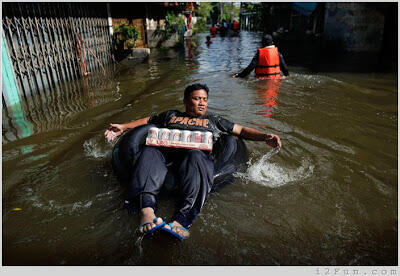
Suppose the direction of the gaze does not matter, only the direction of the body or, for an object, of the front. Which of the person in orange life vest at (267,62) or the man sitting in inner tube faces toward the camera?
the man sitting in inner tube

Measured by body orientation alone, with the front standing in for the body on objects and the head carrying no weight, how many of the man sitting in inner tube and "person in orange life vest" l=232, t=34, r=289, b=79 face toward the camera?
1

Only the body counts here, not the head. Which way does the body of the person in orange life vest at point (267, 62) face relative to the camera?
away from the camera

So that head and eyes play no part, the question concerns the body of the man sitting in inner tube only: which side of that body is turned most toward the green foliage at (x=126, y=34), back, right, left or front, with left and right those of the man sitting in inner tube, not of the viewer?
back

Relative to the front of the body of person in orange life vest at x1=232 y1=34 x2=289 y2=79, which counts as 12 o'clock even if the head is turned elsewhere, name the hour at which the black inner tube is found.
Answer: The black inner tube is roughly at 6 o'clock from the person in orange life vest.

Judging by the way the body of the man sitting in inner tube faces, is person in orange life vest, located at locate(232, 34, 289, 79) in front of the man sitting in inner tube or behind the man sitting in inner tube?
behind

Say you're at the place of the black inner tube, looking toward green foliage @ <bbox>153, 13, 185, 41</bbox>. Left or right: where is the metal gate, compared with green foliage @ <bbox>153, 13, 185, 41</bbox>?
left

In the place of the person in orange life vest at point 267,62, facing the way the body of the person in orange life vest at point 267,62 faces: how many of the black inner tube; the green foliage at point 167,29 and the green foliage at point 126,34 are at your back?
1

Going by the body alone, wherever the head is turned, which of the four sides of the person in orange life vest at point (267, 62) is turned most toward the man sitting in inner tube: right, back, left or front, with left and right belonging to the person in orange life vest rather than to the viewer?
back

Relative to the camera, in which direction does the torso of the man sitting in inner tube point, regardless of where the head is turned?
toward the camera

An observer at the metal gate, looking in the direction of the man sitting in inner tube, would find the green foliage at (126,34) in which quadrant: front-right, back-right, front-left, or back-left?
back-left

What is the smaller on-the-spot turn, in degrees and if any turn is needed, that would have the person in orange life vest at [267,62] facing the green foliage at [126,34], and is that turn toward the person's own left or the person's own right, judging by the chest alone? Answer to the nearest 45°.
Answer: approximately 45° to the person's own left

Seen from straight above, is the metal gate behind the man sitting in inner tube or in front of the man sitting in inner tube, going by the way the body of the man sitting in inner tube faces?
behind

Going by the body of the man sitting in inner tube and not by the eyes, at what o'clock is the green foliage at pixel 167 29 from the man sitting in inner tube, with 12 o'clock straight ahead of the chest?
The green foliage is roughly at 6 o'clock from the man sitting in inner tube.

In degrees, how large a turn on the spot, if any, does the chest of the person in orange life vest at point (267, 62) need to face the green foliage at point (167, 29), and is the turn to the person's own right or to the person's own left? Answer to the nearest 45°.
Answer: approximately 45° to the person's own left

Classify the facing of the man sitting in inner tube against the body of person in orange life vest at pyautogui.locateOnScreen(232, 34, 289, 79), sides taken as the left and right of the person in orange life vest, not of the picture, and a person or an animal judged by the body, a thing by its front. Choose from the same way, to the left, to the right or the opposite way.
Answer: the opposite way
